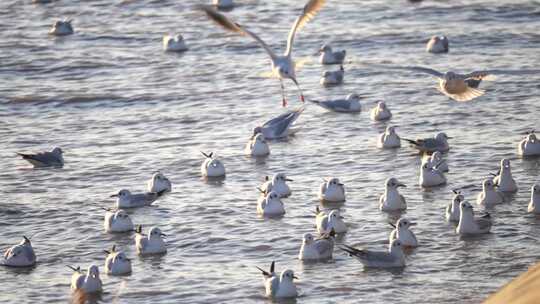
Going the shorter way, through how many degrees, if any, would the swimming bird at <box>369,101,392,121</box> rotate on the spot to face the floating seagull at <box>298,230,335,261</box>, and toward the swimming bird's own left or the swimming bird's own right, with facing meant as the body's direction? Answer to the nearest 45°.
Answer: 0° — it already faces it

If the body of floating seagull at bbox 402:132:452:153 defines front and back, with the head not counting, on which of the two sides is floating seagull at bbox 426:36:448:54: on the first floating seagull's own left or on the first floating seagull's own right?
on the first floating seagull's own left

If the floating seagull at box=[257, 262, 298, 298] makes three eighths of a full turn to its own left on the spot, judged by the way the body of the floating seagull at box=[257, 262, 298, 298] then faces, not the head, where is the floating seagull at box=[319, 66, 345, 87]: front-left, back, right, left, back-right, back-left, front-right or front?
front

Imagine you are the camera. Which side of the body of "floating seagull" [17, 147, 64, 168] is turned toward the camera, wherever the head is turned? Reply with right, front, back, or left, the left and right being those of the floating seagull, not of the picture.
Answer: right

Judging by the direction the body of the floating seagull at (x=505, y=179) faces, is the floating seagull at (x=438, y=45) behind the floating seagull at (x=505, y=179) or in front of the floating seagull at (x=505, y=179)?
behind

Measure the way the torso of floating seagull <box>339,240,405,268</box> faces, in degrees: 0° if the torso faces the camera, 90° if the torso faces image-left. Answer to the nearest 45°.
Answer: approximately 270°
